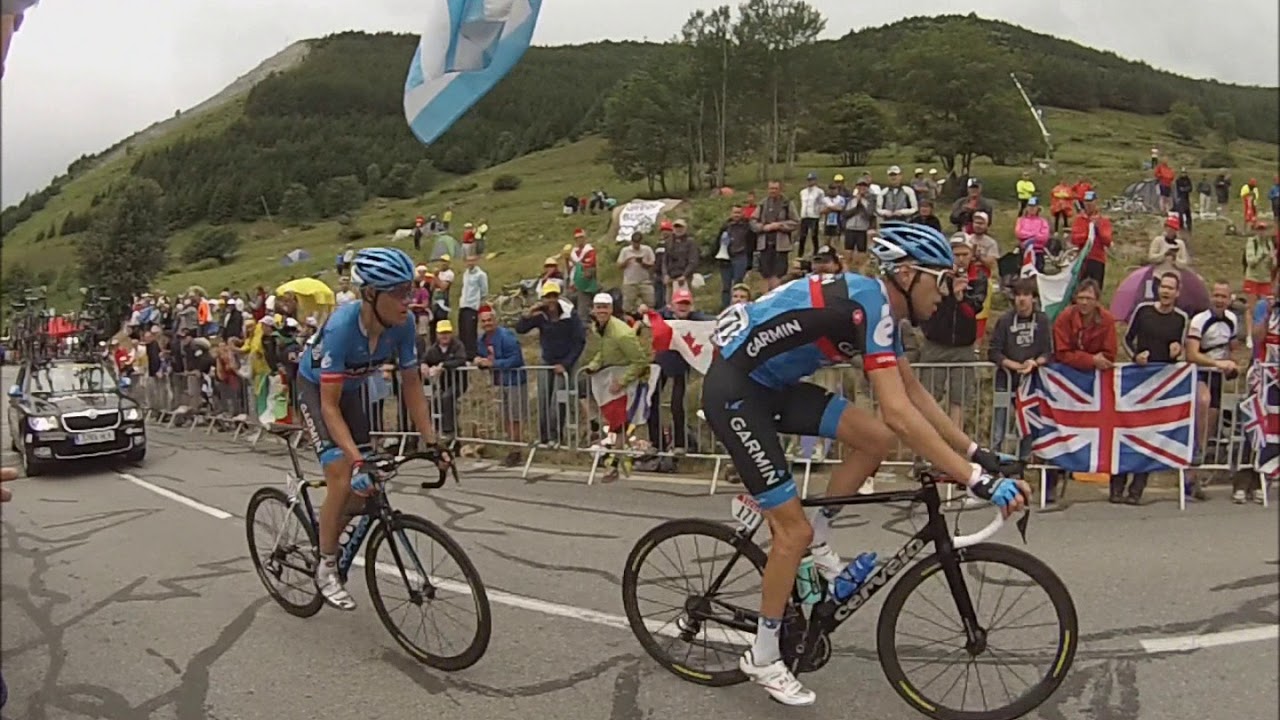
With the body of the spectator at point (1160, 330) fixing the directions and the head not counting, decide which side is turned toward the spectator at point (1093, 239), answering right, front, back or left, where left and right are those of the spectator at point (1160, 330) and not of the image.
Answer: back

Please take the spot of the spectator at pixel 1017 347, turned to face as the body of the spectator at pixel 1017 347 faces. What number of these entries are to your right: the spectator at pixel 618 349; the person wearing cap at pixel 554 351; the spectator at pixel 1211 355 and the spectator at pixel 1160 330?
2

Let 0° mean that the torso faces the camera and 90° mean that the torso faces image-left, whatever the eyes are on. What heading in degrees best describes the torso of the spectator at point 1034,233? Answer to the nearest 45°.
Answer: approximately 0°

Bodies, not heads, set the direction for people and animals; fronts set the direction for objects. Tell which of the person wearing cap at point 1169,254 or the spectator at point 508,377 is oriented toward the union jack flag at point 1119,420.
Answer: the person wearing cap

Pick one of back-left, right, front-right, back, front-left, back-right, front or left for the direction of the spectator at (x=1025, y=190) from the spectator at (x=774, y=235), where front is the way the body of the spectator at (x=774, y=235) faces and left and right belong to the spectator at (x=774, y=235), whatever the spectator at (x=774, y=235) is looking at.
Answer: back-left

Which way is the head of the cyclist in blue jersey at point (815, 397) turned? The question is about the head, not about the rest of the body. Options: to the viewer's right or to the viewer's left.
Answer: to the viewer's right

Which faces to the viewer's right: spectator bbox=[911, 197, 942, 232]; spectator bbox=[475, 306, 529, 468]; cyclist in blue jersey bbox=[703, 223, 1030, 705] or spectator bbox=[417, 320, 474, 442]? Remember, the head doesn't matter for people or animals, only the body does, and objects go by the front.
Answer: the cyclist in blue jersey

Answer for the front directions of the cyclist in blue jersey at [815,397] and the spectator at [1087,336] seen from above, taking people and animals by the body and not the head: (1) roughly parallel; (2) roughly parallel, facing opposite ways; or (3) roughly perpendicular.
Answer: roughly perpendicular
